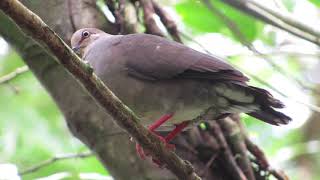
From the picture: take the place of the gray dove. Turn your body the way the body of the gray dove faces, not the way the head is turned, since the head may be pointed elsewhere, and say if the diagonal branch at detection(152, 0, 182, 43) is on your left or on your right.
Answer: on your right

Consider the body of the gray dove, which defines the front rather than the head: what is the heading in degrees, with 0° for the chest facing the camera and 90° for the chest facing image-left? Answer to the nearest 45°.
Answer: approximately 90°

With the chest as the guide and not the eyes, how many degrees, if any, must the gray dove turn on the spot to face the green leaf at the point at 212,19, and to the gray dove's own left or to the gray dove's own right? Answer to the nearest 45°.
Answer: approximately 135° to the gray dove's own right

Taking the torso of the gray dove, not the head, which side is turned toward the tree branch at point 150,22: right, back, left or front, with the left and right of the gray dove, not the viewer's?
right

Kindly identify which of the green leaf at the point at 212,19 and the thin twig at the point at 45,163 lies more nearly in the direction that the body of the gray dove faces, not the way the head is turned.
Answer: the thin twig

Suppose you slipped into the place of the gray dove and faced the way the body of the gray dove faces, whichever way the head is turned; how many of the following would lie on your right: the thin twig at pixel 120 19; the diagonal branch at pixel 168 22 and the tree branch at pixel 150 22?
3
